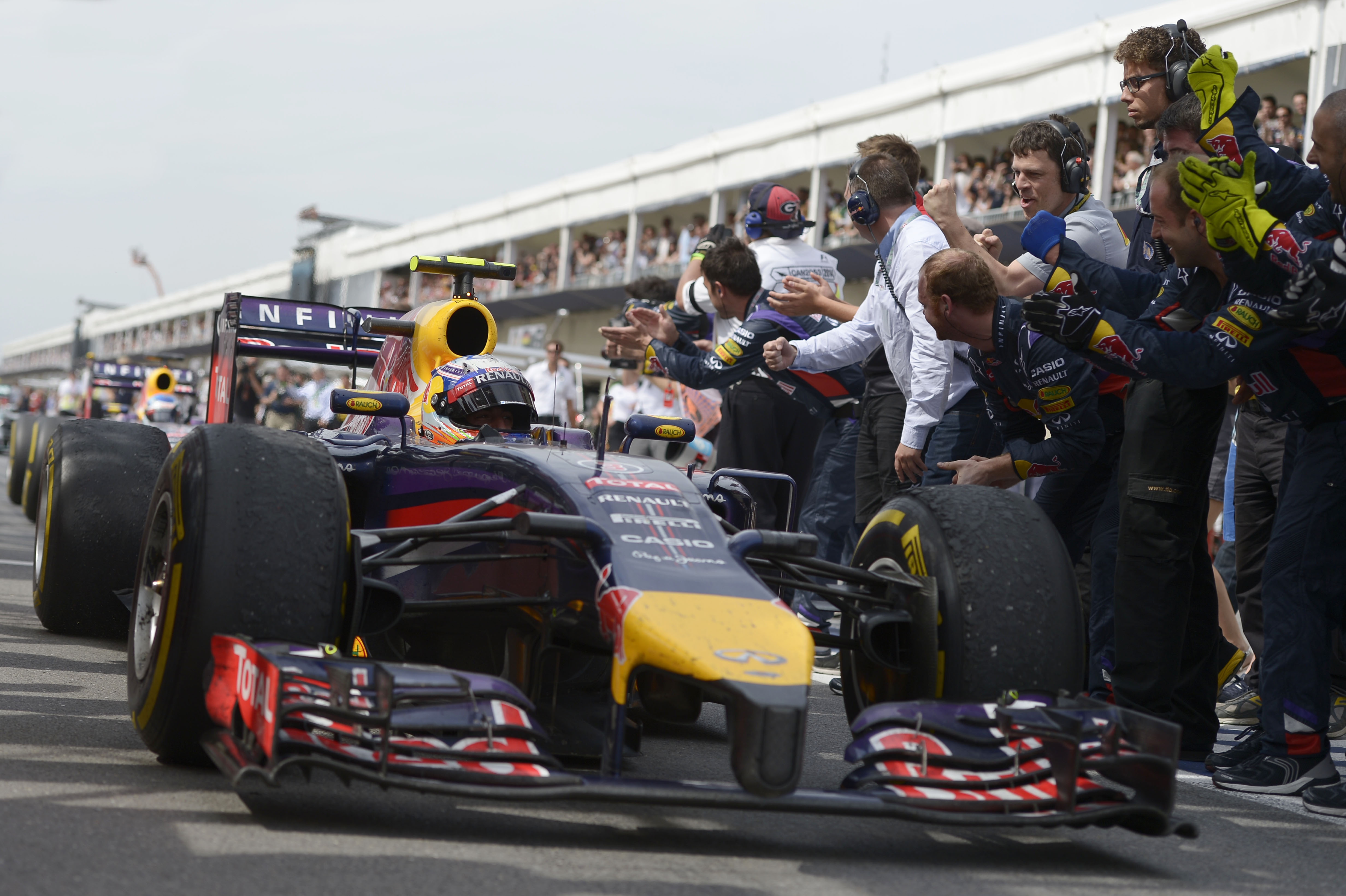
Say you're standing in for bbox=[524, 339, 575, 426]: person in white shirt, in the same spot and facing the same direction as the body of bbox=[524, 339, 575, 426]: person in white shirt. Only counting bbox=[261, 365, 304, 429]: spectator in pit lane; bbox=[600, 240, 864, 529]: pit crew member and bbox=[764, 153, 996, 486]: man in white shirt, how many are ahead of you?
2

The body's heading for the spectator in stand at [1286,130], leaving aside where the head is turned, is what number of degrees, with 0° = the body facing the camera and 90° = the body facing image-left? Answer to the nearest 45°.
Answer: approximately 45°

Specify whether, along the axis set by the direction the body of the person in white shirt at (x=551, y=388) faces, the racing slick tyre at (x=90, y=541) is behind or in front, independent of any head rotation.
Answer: in front

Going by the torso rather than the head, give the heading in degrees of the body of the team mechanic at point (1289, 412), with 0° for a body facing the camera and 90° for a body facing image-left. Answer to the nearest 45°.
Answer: approximately 90°

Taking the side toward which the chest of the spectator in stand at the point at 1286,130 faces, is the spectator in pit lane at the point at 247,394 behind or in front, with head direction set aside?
in front

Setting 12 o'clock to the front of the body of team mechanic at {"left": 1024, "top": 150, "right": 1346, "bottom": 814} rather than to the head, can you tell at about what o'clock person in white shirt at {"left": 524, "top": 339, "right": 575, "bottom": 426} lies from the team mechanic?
The person in white shirt is roughly at 2 o'clock from the team mechanic.

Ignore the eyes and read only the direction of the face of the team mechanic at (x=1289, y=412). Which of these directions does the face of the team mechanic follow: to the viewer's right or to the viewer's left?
to the viewer's left

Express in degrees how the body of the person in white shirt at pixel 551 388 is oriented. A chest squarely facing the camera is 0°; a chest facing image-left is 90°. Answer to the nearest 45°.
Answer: approximately 0°

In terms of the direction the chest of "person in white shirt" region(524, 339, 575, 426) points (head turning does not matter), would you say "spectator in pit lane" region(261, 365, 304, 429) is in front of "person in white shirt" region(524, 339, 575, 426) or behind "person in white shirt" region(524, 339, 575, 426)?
behind
